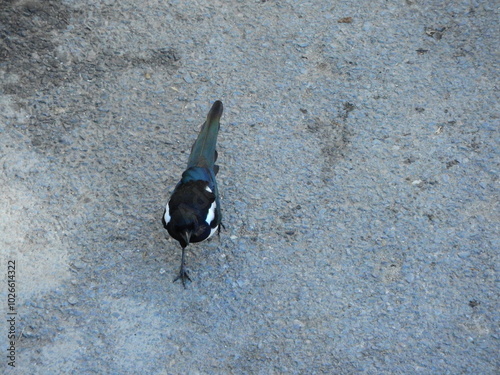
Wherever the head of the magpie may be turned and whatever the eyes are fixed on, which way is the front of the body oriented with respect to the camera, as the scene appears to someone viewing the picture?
toward the camera
